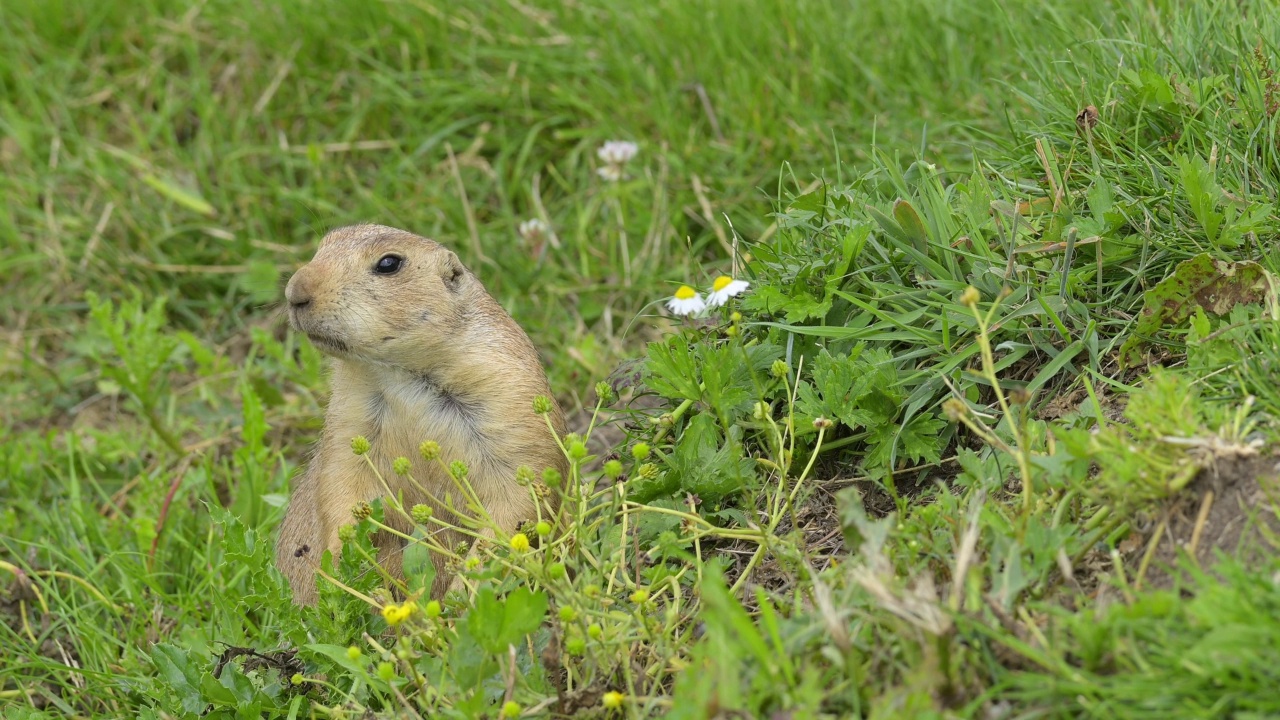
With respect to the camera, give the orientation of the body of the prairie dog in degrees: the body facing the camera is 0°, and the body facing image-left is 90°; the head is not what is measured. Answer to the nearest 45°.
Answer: approximately 45°

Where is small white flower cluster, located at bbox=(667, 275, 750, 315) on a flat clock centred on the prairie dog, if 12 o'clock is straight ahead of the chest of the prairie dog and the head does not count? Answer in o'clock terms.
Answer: The small white flower cluster is roughly at 9 o'clock from the prairie dog.

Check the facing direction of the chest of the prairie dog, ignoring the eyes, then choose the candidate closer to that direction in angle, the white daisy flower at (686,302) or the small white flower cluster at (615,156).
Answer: the white daisy flower

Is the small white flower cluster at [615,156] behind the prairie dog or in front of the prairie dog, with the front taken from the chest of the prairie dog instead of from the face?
behind

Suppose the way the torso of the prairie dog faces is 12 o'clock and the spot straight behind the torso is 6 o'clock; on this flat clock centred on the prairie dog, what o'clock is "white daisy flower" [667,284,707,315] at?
The white daisy flower is roughly at 9 o'clock from the prairie dog.

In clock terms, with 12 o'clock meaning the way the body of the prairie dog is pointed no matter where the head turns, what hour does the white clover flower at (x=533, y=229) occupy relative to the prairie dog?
The white clover flower is roughly at 5 o'clock from the prairie dog.

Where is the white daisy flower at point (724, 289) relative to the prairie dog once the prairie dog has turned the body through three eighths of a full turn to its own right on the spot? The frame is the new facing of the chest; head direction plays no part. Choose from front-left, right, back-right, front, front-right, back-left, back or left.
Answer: back-right
